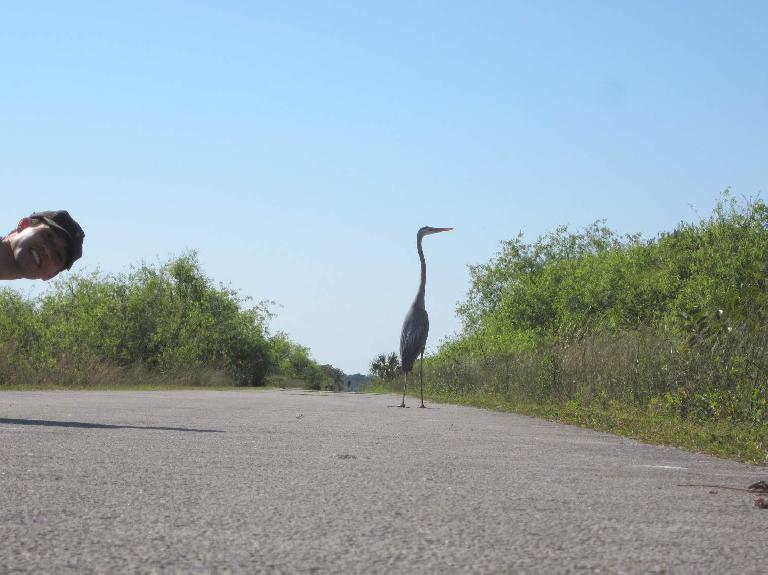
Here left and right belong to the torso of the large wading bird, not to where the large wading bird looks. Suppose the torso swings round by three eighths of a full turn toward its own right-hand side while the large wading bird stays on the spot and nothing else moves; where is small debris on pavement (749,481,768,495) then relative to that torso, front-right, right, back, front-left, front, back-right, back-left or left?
front-left

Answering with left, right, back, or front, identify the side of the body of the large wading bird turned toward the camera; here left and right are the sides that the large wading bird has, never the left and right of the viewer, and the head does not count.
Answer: right
